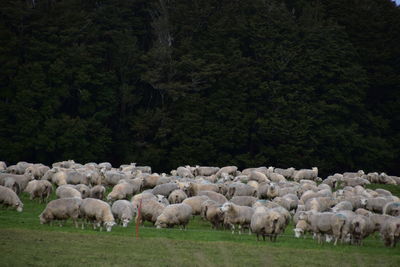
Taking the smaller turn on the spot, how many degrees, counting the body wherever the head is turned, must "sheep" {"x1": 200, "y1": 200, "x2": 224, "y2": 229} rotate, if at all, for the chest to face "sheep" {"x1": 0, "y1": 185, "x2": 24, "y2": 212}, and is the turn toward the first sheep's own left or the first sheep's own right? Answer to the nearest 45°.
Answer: approximately 135° to the first sheep's own right

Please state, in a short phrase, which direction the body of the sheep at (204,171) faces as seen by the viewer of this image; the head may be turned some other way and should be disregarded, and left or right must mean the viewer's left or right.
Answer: facing to the left of the viewer

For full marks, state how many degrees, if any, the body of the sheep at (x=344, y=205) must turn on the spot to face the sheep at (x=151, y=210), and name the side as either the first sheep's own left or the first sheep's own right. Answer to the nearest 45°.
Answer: approximately 45° to the first sheep's own left

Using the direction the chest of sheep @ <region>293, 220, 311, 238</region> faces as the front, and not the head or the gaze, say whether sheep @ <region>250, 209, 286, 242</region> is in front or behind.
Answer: in front

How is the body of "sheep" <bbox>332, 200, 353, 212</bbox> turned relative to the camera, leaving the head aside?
to the viewer's left

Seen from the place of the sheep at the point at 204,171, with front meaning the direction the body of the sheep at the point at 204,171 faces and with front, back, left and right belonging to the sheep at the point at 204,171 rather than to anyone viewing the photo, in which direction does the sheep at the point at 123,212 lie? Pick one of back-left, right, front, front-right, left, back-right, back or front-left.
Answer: left
